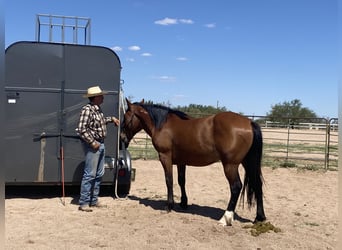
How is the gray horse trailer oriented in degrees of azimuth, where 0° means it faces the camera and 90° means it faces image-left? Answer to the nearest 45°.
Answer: approximately 180°

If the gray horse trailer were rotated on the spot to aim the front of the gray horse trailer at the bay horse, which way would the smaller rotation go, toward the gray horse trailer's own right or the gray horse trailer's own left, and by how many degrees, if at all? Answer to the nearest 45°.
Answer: approximately 135° to the gray horse trailer's own right

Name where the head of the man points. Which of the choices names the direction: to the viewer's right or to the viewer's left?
to the viewer's right

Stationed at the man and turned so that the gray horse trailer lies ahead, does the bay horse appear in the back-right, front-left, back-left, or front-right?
back-right

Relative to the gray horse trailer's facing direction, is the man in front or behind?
behind
